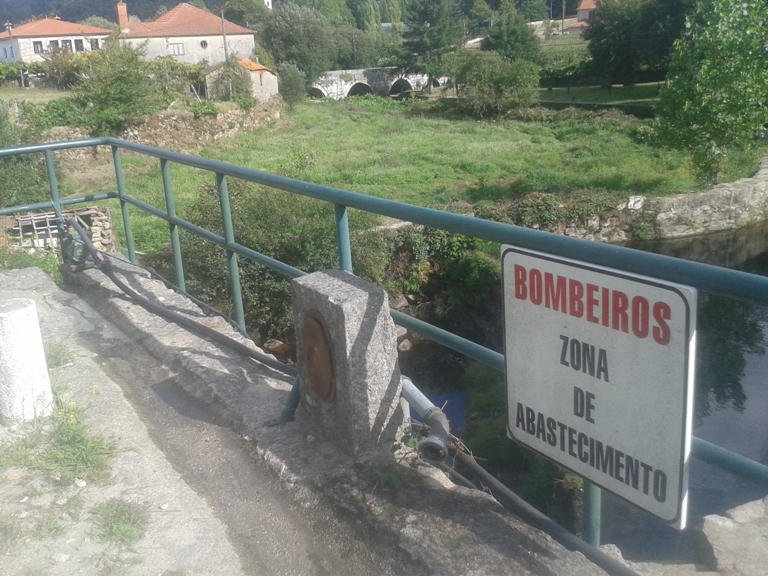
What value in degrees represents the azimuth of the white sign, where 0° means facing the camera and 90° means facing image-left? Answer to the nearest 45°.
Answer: approximately 45°

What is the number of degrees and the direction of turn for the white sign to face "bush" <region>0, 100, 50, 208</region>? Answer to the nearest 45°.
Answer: approximately 90° to its right

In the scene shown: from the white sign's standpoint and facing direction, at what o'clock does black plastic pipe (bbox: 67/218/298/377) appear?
The black plastic pipe is roughly at 3 o'clock from the white sign.

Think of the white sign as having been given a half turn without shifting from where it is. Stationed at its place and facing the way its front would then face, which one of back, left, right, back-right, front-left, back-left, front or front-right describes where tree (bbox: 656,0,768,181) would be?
front-left

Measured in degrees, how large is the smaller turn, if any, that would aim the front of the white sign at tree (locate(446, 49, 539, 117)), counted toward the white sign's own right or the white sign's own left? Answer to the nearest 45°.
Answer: approximately 135° to the white sign's own right

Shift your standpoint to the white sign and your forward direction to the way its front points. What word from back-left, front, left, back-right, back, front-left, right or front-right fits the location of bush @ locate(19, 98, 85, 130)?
right

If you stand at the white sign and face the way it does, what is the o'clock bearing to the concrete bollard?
The concrete bollard is roughly at 2 o'clock from the white sign.

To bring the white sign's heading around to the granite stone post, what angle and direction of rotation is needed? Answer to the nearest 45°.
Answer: approximately 90° to its right

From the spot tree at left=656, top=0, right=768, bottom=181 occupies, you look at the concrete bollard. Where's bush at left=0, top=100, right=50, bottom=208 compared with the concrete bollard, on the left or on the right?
right

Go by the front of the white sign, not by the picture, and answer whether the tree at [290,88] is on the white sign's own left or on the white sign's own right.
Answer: on the white sign's own right

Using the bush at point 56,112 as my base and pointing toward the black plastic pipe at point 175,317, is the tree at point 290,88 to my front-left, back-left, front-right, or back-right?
back-left

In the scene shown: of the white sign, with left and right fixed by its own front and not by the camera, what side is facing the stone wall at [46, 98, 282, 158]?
right

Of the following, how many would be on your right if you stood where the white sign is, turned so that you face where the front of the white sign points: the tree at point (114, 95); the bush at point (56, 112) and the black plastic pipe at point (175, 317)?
3
